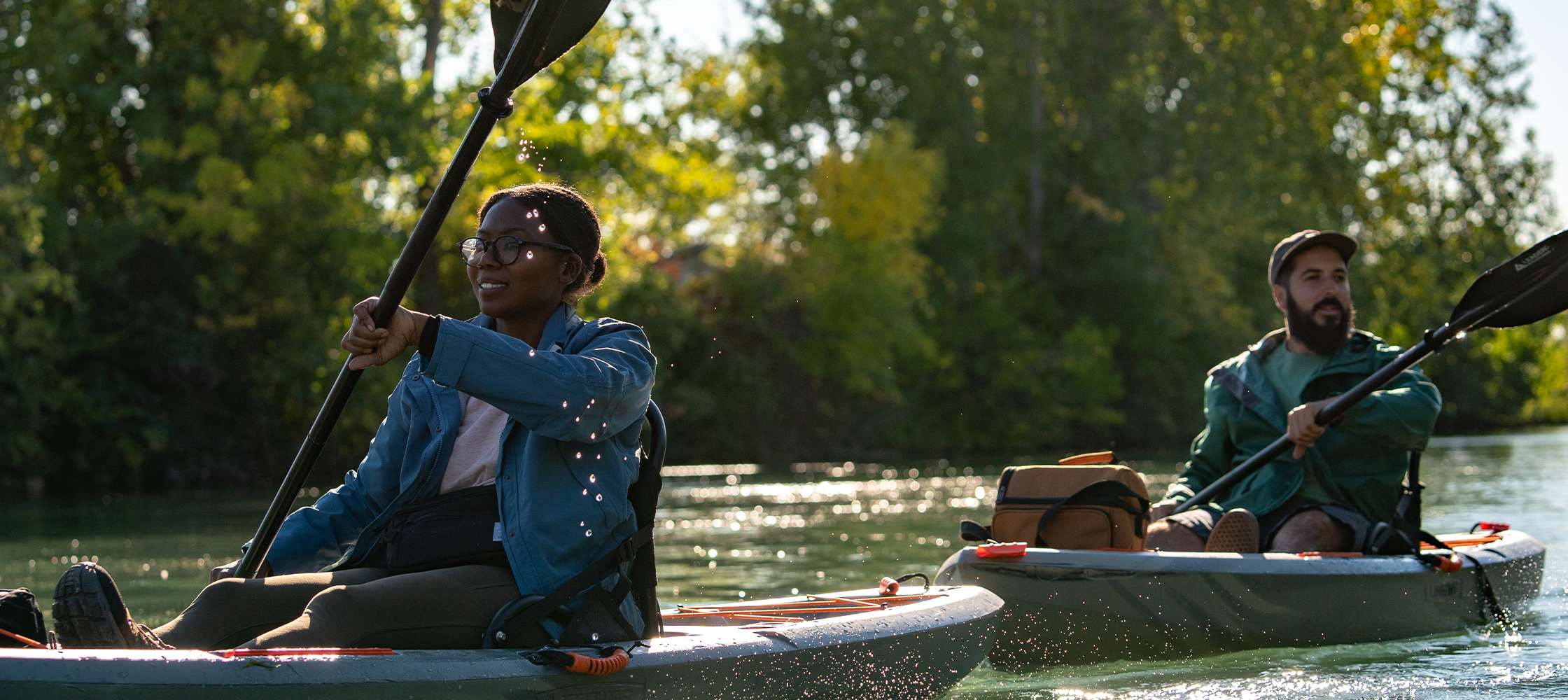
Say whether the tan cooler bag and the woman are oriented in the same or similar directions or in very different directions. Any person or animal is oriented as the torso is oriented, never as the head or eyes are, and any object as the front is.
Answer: same or similar directions

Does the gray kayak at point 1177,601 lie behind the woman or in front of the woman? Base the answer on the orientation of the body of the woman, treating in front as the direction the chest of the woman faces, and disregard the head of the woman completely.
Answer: behind

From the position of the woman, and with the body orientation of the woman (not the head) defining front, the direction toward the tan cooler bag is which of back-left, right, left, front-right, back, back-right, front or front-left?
back

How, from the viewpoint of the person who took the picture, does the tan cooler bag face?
facing the viewer

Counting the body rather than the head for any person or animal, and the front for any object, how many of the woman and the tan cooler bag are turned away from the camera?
0

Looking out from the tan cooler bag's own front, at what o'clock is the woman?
The woman is roughly at 1 o'clock from the tan cooler bag.
